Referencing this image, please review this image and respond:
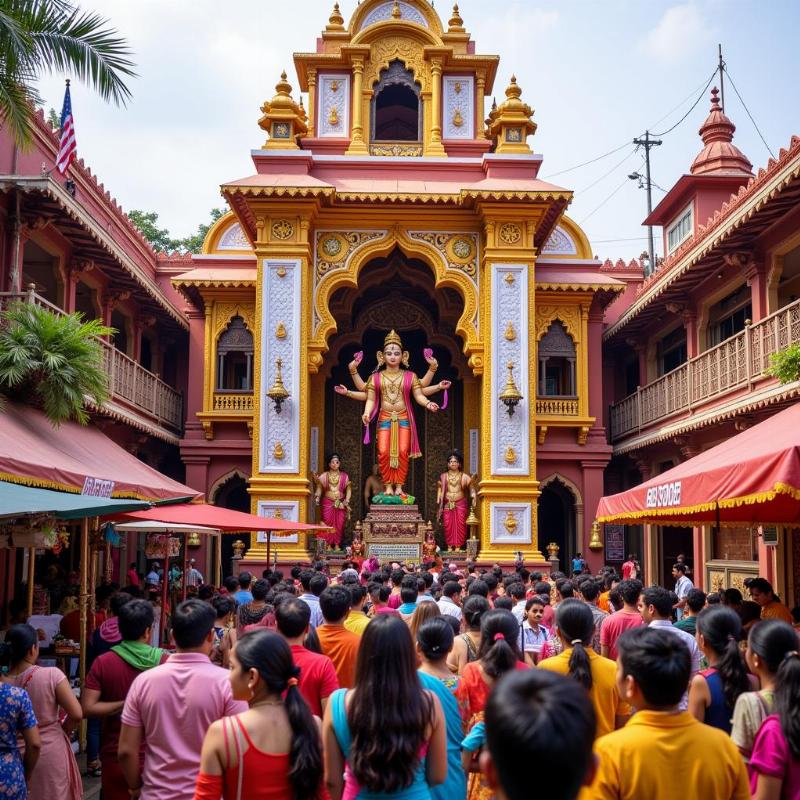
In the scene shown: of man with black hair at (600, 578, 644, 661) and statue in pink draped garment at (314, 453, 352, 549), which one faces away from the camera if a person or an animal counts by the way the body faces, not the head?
the man with black hair

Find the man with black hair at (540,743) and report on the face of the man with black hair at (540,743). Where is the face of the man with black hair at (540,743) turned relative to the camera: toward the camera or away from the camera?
away from the camera

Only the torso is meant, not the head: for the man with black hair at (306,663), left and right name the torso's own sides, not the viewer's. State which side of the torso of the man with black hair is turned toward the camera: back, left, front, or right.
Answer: back

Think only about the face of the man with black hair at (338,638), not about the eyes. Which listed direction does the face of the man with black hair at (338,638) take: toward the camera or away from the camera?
away from the camera

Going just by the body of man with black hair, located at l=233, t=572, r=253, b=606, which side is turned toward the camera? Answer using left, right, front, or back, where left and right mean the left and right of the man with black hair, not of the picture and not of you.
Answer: back

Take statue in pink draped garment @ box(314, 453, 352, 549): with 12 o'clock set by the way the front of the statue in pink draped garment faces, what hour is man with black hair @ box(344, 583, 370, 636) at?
The man with black hair is roughly at 12 o'clock from the statue in pink draped garment.

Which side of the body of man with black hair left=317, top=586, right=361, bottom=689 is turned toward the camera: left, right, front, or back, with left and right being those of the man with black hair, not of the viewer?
back

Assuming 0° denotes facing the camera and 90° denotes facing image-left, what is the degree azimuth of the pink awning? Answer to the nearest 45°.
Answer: approximately 315°

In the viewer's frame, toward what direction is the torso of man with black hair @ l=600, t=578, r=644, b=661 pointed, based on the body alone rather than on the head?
away from the camera

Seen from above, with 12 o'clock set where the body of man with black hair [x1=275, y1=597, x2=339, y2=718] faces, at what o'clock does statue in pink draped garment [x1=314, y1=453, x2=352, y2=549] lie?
The statue in pink draped garment is roughly at 12 o'clock from the man with black hair.

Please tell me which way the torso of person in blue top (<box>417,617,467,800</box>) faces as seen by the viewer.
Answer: away from the camera

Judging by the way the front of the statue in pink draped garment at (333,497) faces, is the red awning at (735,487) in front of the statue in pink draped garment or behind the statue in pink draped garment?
in front

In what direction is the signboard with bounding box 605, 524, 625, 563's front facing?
toward the camera

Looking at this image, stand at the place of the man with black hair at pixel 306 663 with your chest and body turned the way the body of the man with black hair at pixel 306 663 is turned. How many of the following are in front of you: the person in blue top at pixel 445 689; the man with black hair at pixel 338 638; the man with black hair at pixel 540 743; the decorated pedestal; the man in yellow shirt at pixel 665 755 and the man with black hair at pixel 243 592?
3
